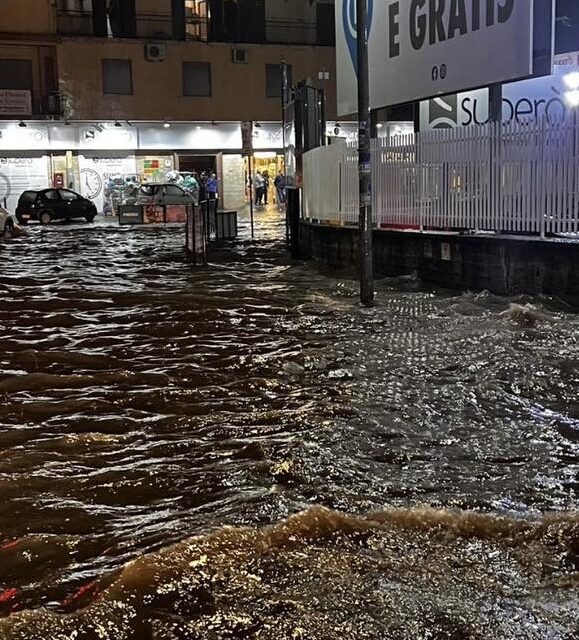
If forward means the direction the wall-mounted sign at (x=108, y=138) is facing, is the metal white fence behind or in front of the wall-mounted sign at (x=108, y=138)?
in front

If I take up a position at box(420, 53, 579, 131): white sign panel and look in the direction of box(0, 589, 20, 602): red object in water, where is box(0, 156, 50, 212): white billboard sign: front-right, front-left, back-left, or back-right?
back-right

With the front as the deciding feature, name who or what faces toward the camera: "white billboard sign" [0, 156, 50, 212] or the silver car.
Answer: the white billboard sign

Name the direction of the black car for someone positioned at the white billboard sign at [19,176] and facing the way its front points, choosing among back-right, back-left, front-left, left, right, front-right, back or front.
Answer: front

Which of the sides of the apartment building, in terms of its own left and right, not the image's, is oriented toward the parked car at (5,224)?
front

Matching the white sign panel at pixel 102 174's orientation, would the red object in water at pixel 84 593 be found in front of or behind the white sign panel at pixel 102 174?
in front

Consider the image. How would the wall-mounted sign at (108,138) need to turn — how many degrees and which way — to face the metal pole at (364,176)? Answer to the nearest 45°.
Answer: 0° — it already faces it

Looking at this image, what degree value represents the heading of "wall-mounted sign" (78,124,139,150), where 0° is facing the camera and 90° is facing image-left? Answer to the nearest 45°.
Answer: approximately 0°

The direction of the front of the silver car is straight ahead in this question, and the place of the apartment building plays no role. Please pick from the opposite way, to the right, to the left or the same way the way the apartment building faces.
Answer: to the right

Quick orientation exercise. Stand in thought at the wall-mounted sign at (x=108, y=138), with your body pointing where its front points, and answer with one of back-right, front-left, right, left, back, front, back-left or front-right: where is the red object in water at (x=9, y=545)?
front

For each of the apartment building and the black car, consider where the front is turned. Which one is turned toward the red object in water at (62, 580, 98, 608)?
the apartment building

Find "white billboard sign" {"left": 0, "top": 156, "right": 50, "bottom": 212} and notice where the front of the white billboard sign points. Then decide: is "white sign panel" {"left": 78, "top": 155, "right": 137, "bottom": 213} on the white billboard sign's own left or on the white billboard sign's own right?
on the white billboard sign's own left

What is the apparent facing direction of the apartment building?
toward the camera

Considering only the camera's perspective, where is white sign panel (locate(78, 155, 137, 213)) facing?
facing the viewer

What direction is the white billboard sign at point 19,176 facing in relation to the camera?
toward the camera

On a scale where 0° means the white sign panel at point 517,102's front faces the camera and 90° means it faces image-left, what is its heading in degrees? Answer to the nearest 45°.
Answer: approximately 45°
